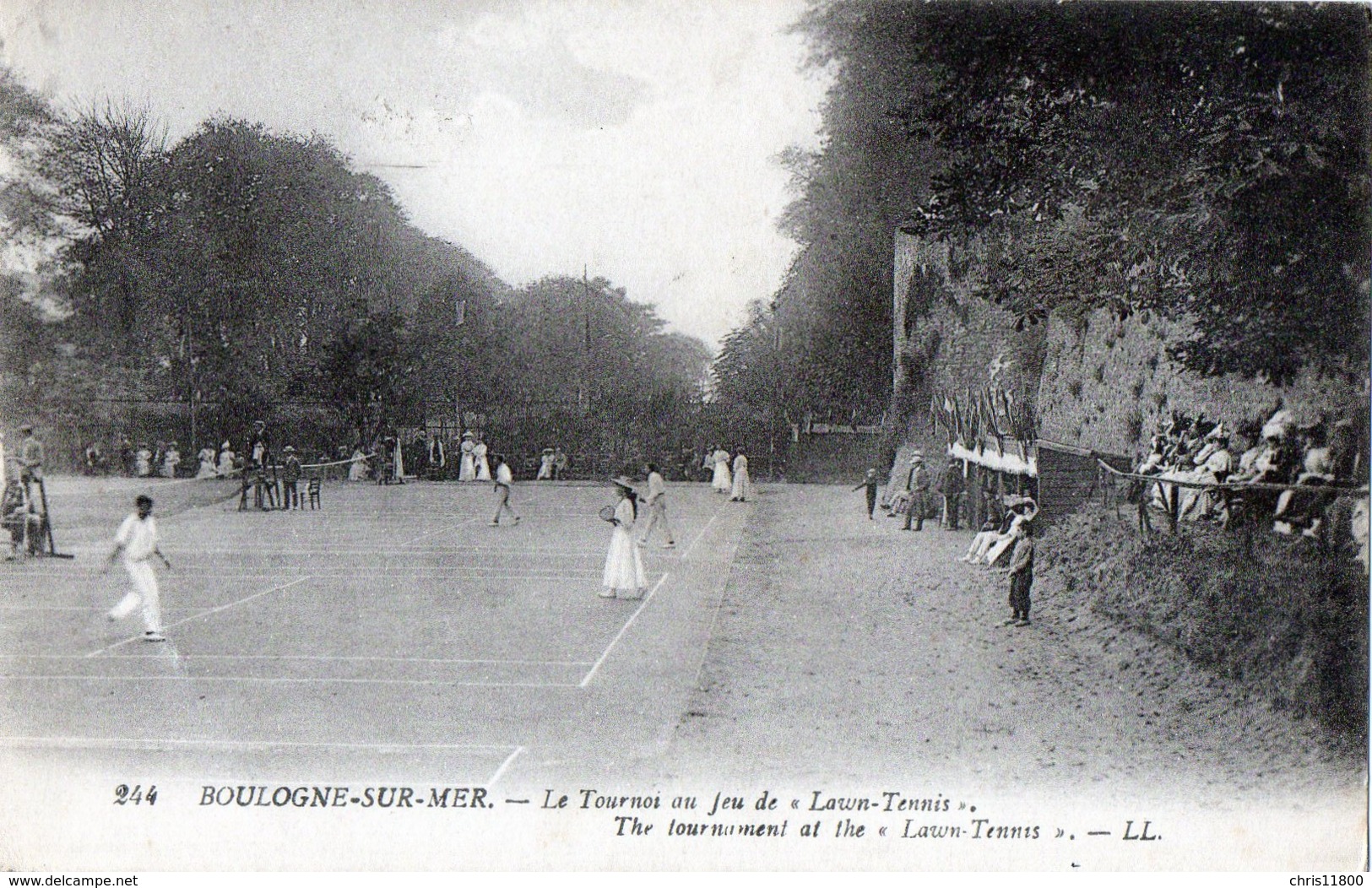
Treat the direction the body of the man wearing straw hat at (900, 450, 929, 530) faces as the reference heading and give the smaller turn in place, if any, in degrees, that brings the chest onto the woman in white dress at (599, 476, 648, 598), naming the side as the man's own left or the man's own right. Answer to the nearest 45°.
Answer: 0° — they already face them

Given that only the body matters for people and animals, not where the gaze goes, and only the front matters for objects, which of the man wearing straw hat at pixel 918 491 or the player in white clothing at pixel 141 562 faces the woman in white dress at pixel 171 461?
the man wearing straw hat

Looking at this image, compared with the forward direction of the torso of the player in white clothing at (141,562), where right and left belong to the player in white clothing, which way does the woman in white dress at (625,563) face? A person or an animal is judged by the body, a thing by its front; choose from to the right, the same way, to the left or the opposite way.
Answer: the opposite way

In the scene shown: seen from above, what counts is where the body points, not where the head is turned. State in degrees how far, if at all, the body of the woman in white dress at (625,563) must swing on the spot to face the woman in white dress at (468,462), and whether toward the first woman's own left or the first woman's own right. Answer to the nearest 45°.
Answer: approximately 90° to the first woman's own right

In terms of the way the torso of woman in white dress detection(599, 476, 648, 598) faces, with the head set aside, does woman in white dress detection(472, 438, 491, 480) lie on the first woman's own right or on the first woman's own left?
on the first woman's own right

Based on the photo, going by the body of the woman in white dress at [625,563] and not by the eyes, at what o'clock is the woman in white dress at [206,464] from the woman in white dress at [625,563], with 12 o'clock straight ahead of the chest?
the woman in white dress at [206,464] is roughly at 12 o'clock from the woman in white dress at [625,563].

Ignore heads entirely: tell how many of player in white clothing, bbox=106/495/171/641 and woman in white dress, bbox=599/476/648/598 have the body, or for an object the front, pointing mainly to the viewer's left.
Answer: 1

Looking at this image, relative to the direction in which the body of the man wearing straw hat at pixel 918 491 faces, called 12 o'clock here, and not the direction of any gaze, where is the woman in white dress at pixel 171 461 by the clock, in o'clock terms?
The woman in white dress is roughly at 3 o'clock from the man wearing straw hat.
